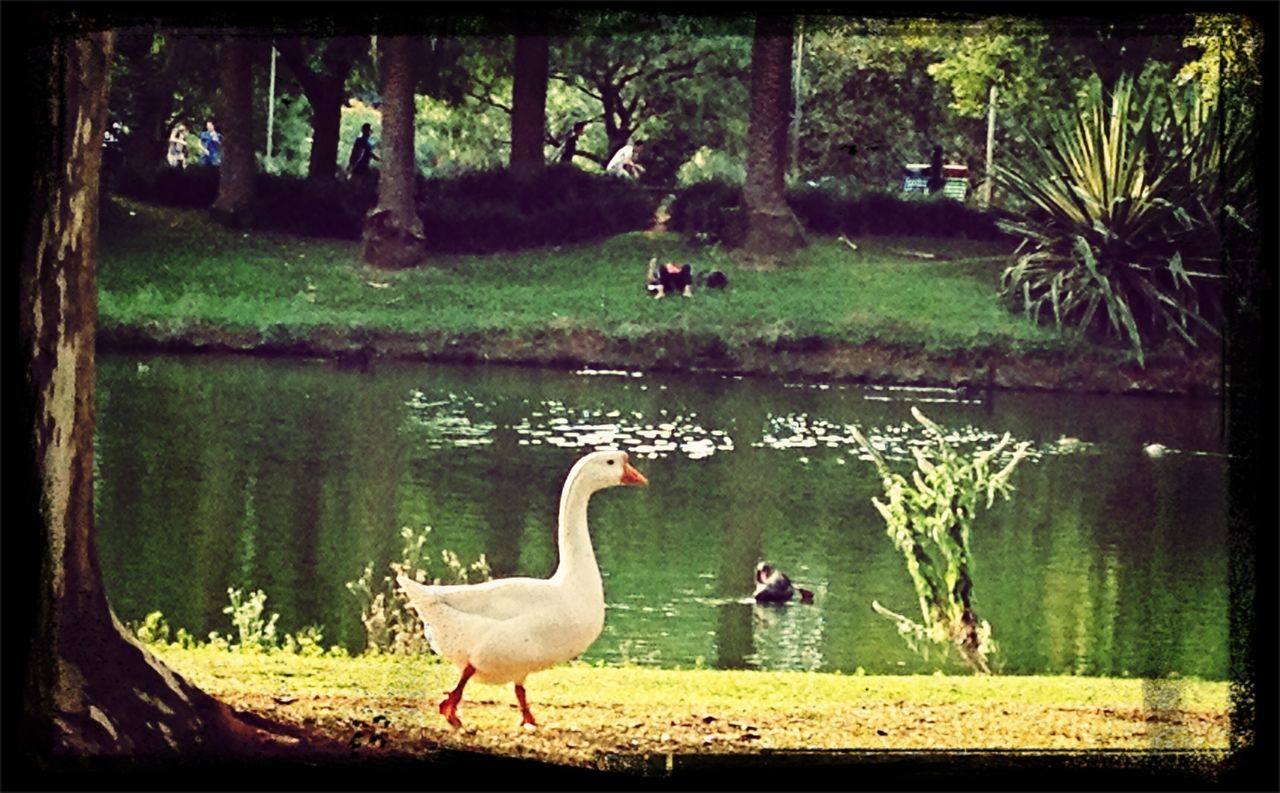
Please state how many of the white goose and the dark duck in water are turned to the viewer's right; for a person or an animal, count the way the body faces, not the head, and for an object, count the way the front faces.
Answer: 1

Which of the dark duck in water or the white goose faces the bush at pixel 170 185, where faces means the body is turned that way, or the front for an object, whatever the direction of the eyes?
the dark duck in water

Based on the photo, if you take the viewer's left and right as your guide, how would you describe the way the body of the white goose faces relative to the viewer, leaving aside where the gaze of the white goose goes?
facing to the right of the viewer

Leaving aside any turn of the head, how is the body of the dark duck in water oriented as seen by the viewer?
to the viewer's left

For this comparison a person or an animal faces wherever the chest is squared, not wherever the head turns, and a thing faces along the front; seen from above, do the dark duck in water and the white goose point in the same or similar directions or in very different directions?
very different directions

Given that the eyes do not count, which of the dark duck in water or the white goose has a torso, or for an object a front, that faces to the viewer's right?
the white goose

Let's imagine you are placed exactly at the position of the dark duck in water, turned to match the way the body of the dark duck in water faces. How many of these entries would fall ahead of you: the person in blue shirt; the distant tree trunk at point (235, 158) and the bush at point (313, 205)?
3
